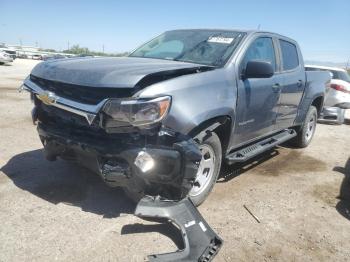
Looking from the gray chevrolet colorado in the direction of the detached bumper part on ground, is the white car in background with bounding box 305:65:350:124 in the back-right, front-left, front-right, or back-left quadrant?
back-left

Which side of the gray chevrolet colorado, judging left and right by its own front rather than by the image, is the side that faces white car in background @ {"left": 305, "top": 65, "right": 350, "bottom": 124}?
back

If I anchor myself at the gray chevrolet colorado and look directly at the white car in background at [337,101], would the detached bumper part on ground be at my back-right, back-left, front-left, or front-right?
back-right

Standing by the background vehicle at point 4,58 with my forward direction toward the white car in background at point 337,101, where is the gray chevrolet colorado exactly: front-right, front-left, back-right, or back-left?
front-right

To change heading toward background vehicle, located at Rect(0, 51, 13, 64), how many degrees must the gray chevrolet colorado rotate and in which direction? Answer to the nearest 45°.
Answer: approximately 90° to its right
